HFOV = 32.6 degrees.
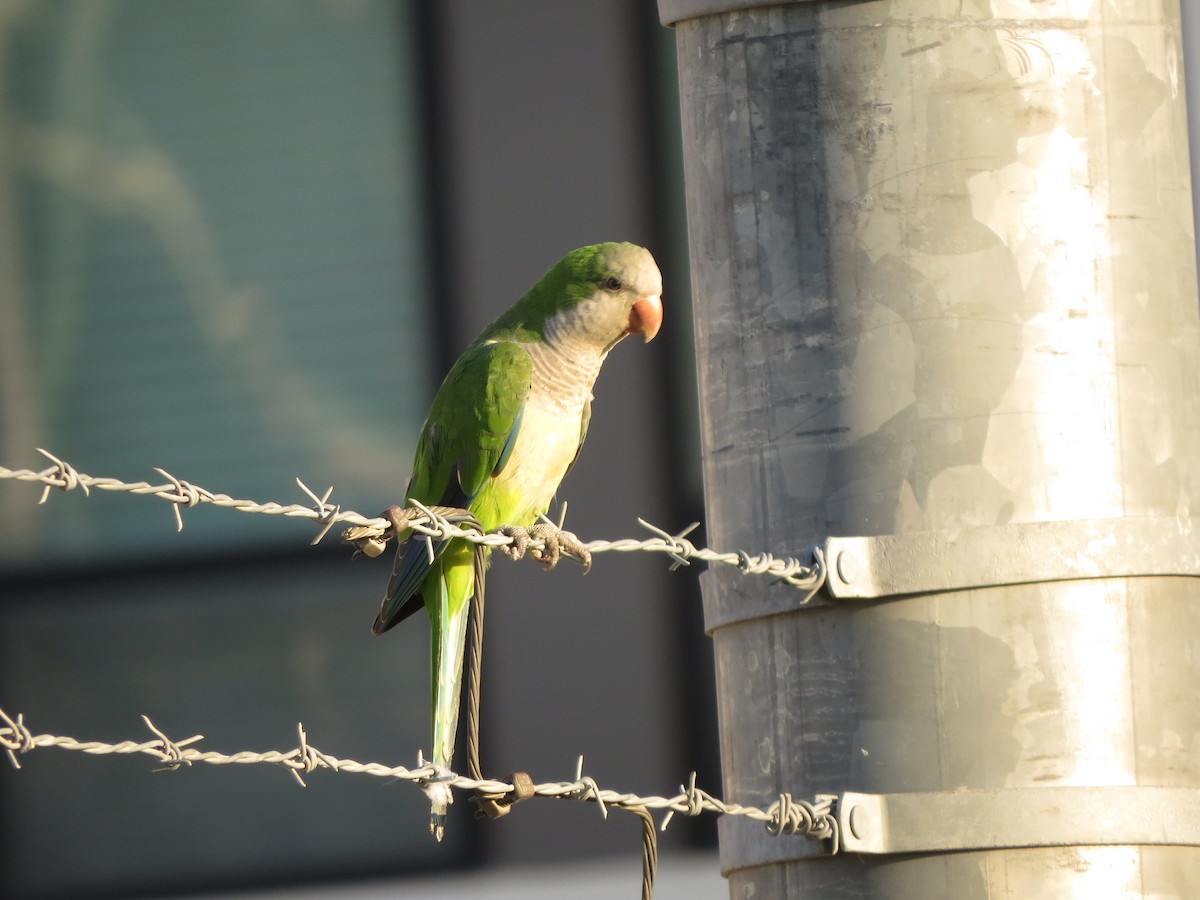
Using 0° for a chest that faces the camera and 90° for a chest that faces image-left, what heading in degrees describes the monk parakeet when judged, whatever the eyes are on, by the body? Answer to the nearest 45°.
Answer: approximately 315°
